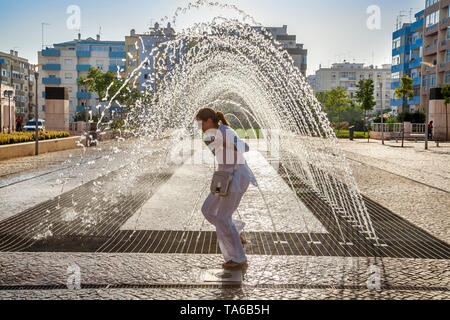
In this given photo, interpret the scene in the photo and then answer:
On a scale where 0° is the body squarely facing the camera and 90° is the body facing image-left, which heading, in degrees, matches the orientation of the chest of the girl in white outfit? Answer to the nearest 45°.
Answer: approximately 90°

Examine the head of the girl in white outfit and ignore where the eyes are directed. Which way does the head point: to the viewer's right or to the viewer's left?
to the viewer's left

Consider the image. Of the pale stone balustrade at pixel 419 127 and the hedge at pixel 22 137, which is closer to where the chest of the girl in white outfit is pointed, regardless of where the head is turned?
the hedge

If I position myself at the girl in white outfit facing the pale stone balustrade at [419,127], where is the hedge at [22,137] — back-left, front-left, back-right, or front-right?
front-left

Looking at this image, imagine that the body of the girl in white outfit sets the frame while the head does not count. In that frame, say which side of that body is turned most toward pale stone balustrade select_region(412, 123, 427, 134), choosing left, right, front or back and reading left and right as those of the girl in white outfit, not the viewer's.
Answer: right
